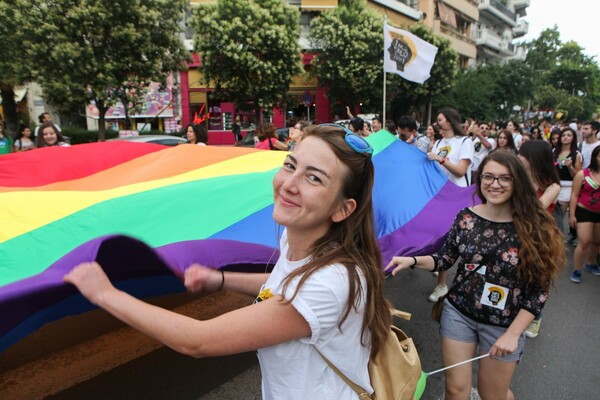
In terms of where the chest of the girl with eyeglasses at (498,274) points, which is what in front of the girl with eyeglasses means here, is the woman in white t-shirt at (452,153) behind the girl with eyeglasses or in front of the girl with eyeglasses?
behind

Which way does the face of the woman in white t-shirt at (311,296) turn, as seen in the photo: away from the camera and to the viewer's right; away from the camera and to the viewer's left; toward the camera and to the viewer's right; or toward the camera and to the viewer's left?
toward the camera and to the viewer's left

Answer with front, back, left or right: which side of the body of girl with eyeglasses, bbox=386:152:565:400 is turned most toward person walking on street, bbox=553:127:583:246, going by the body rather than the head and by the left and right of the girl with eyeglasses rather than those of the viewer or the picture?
back

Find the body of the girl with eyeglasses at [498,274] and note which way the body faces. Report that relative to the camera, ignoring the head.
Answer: toward the camera

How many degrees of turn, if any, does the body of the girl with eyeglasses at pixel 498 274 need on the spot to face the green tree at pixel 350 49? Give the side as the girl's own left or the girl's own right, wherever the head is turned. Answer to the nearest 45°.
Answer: approximately 180°

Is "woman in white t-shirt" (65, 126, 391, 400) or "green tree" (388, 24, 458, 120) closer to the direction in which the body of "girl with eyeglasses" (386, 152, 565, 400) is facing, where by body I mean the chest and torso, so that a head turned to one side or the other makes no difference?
the woman in white t-shirt

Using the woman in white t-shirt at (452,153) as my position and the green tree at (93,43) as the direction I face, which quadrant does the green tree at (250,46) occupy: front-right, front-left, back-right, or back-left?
front-right

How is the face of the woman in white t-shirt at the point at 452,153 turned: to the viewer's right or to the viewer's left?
to the viewer's left

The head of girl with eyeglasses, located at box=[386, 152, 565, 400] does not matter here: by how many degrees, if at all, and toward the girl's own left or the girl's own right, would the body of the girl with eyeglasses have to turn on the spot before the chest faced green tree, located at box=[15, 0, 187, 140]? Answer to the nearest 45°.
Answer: approximately 135° to the girl's own right

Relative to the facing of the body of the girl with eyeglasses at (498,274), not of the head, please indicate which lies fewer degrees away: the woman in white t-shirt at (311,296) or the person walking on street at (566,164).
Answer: the woman in white t-shirt

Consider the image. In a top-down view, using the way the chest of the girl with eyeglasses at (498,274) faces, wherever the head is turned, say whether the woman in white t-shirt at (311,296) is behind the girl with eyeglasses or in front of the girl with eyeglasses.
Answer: in front

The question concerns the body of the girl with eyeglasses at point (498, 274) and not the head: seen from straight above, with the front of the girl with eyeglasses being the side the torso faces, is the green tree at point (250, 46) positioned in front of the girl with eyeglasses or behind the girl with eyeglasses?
behind
